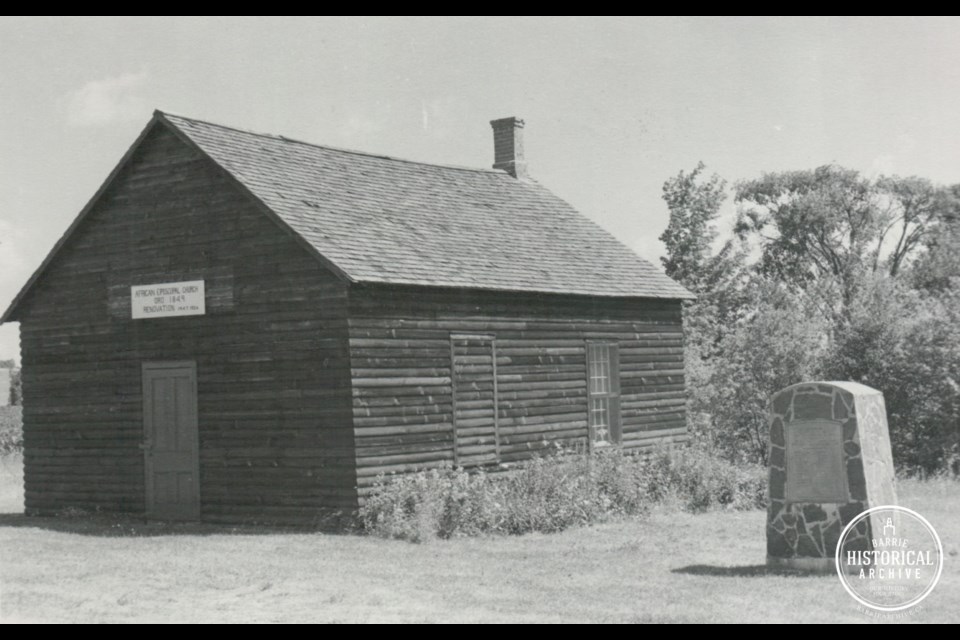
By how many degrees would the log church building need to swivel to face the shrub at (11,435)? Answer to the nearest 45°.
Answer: approximately 90° to its right

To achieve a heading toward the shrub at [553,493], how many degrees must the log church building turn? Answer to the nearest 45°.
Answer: approximately 135° to its left

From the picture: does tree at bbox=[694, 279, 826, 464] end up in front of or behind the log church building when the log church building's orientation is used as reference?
behind

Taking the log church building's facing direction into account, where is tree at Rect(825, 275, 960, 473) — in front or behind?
behind

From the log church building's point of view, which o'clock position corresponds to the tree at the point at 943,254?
The tree is roughly at 6 o'clock from the log church building.

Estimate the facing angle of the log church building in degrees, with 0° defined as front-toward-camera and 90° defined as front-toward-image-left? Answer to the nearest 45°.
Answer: approximately 45°

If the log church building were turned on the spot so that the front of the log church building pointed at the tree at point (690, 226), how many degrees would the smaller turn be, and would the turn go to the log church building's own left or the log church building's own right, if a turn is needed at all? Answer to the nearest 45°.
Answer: approximately 180°

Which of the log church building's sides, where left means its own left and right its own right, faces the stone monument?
left

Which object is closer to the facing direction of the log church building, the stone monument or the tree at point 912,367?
the stone monument
